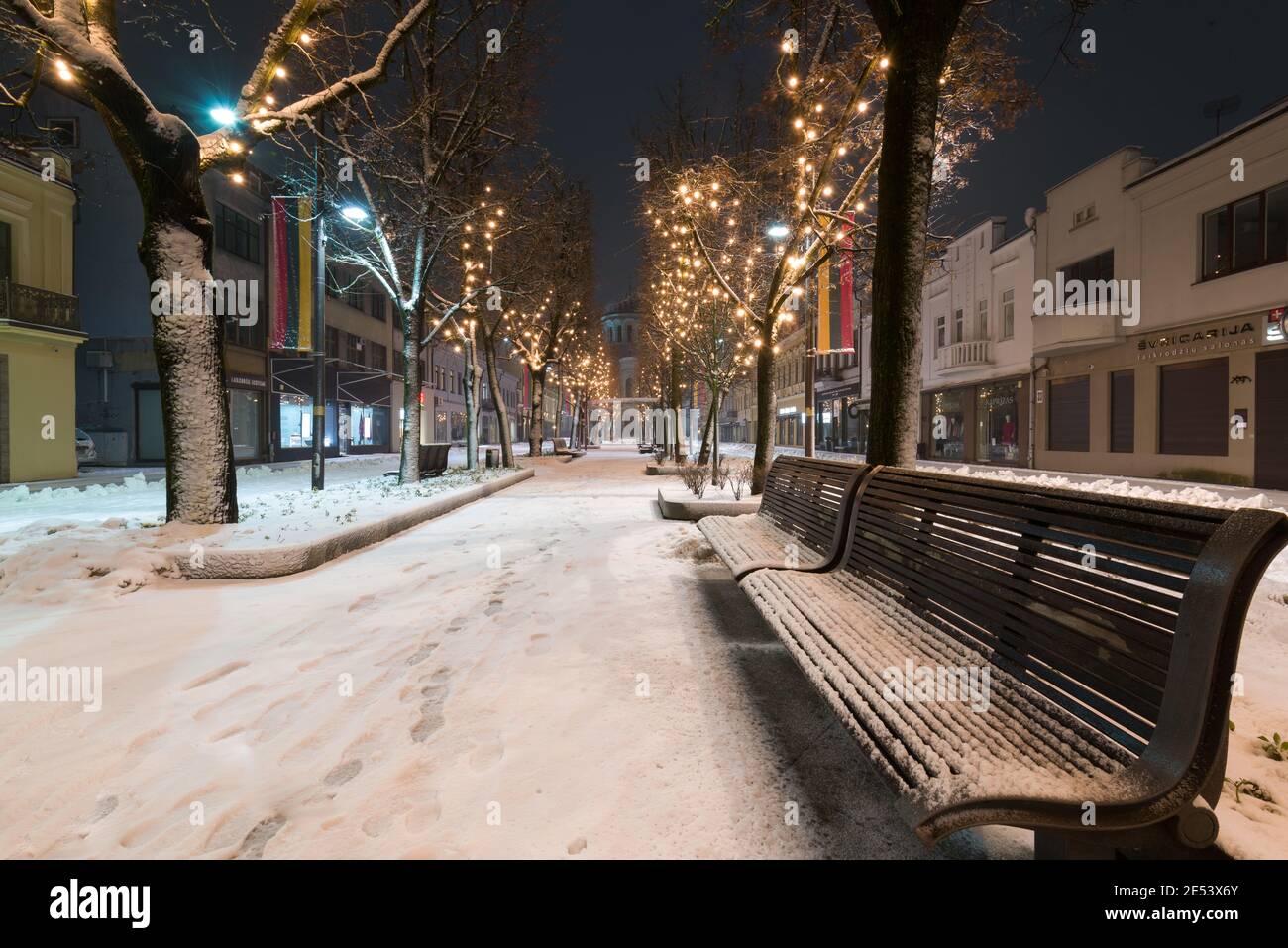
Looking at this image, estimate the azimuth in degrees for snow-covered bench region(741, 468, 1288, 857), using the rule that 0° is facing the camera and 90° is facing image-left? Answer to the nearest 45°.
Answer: approximately 45°

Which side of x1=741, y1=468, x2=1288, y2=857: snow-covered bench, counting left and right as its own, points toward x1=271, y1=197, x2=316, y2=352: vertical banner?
right

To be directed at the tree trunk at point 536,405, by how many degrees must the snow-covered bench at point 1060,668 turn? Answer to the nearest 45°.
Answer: approximately 90° to its right

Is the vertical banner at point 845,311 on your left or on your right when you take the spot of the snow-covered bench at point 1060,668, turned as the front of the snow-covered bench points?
on your right

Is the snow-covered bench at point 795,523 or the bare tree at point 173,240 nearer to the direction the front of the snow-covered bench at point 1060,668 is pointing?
the bare tree

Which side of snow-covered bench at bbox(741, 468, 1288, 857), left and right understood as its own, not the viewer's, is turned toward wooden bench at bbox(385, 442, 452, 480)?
right
